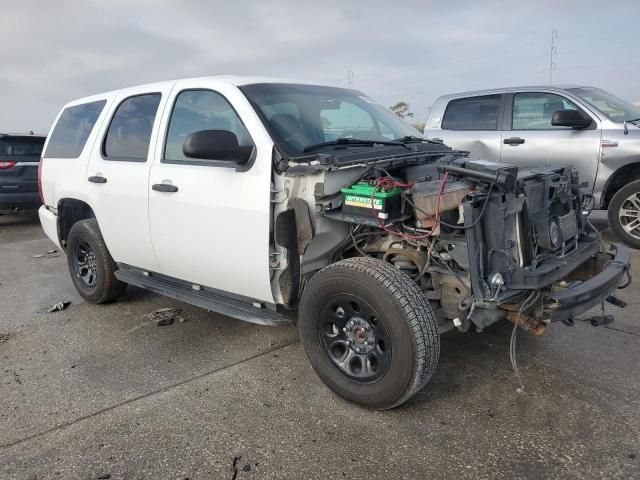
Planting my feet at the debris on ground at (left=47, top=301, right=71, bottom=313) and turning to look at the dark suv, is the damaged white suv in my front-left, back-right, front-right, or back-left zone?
back-right

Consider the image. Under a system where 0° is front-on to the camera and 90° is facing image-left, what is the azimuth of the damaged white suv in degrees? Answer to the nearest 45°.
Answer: approximately 315°

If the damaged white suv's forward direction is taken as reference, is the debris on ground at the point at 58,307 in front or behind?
behind

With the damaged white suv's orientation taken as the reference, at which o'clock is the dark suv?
The dark suv is roughly at 6 o'clock from the damaged white suv.
